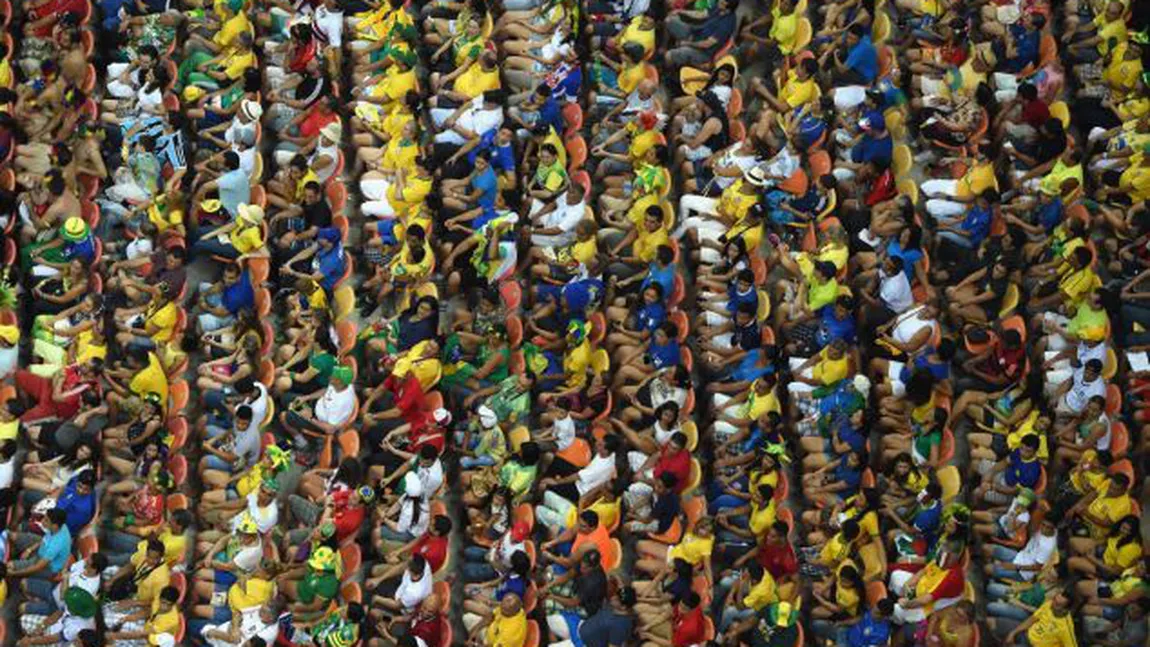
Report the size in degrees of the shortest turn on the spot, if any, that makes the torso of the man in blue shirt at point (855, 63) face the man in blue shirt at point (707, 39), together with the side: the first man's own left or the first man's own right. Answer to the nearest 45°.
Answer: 0° — they already face them

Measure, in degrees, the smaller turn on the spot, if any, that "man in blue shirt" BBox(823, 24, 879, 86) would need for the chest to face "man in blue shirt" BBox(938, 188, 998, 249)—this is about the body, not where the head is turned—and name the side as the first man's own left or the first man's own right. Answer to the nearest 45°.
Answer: approximately 135° to the first man's own left

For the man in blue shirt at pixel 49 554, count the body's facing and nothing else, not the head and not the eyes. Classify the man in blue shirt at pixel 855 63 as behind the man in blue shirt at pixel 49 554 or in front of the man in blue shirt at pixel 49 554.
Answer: behind

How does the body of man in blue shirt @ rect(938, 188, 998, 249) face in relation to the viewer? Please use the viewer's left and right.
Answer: facing to the left of the viewer

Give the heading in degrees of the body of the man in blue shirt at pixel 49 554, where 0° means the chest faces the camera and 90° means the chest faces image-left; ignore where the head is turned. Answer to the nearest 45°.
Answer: approximately 90°

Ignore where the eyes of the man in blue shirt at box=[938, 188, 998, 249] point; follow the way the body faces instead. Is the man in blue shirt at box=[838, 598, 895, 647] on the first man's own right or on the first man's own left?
on the first man's own left

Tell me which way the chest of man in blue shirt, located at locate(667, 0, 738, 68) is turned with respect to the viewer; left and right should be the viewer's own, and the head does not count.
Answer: facing to the left of the viewer
